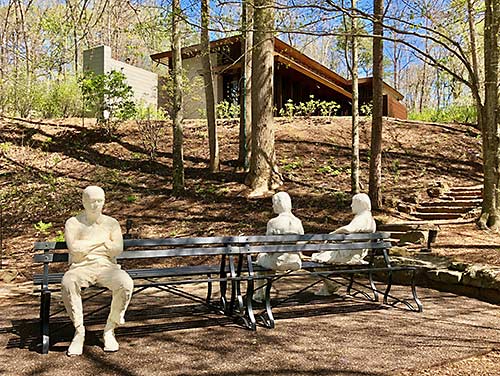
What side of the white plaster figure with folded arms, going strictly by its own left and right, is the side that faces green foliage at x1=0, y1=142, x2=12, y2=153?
back

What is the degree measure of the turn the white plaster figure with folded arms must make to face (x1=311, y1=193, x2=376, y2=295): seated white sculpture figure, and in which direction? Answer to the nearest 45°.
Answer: approximately 90° to its left

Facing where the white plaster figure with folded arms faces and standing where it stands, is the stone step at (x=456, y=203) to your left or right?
on your left

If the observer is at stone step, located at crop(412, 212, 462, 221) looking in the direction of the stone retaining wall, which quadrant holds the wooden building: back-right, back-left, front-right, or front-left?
back-right

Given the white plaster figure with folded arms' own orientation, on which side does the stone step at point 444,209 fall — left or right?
on its left

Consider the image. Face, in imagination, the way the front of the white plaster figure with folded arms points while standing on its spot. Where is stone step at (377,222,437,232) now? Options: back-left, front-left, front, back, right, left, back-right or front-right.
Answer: back-left

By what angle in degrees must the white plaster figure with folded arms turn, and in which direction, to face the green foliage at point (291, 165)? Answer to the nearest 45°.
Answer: approximately 135° to its left

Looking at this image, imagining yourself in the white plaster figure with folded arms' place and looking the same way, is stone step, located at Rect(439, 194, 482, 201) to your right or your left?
on your left

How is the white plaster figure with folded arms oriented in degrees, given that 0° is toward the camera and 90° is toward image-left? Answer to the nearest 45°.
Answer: approximately 0°

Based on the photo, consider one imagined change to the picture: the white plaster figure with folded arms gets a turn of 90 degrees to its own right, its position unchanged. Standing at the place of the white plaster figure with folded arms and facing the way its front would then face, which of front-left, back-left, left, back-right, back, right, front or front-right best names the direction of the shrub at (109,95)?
right

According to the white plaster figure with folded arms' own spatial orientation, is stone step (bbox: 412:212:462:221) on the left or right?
on its left
